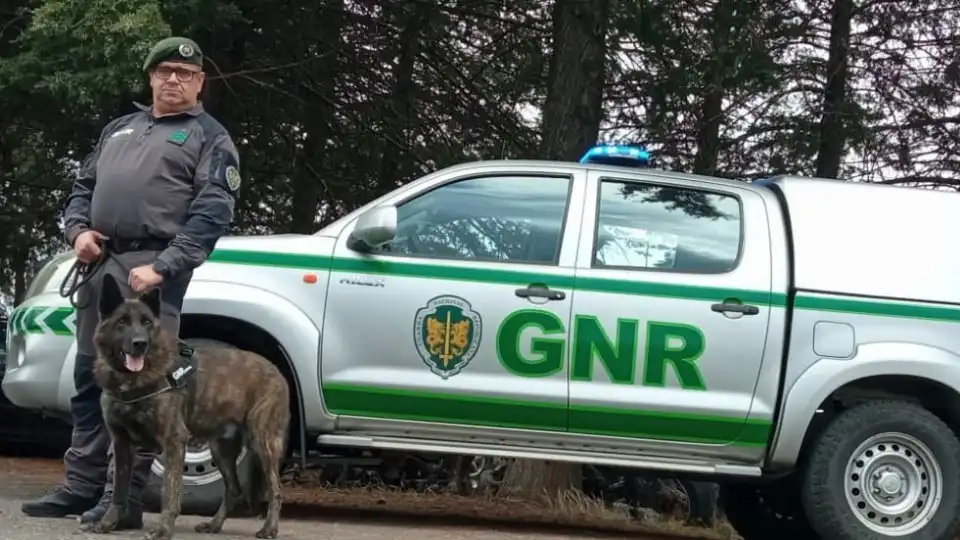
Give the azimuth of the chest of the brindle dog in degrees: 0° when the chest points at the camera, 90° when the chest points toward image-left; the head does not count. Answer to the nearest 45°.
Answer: approximately 45°

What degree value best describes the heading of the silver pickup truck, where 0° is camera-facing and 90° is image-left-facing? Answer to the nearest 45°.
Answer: approximately 90°

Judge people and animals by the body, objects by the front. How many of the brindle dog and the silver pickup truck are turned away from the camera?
0
